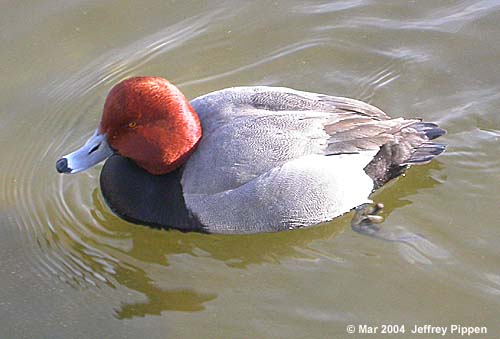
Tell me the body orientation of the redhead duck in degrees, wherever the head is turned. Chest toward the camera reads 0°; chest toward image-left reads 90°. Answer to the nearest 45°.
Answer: approximately 90°
